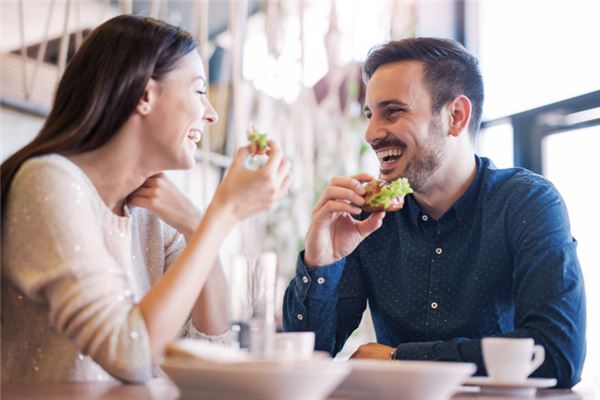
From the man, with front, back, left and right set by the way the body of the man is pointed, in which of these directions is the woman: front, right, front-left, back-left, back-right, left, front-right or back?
front

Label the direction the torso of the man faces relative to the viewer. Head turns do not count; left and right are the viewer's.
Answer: facing the viewer and to the left of the viewer

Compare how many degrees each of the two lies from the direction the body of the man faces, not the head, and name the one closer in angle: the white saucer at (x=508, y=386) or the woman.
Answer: the woman

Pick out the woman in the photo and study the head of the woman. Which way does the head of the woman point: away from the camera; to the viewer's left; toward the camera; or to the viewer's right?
to the viewer's right

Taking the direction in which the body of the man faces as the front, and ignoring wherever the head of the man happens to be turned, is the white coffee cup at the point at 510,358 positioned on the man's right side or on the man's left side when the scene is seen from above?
on the man's left side

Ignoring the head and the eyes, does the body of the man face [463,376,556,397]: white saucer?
no

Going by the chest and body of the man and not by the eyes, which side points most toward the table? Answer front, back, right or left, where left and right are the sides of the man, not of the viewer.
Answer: front

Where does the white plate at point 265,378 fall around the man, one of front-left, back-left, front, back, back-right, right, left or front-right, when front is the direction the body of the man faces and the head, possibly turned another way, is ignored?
front-left

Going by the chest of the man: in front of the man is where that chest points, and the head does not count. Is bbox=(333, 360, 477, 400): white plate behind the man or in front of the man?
in front
